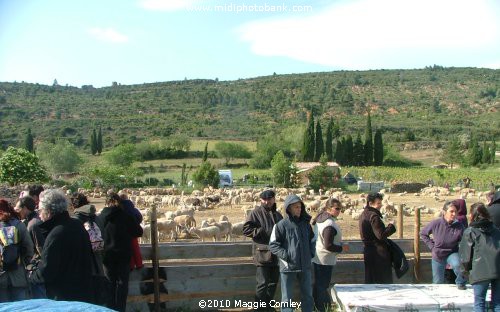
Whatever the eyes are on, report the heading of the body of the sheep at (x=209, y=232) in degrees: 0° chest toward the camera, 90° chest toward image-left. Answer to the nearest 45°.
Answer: approximately 90°
